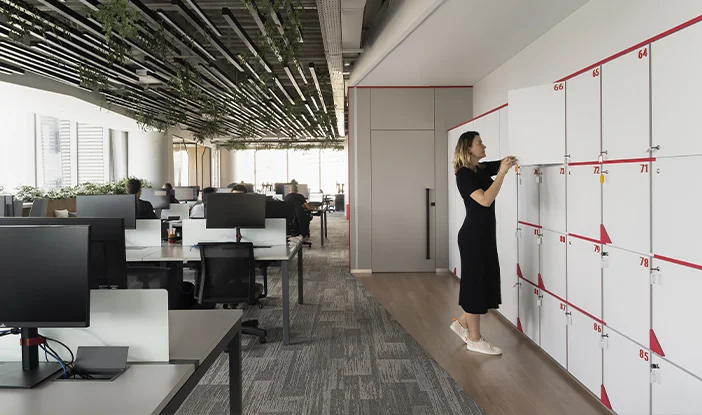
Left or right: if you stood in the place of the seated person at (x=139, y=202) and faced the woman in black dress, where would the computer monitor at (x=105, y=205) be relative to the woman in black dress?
right

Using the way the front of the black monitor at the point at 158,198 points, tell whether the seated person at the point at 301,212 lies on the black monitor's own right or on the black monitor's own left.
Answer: on the black monitor's own left

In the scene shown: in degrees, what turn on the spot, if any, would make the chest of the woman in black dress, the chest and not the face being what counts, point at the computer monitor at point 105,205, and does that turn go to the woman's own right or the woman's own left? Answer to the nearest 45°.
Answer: approximately 180°

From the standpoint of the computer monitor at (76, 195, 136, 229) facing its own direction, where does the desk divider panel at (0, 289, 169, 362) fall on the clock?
The desk divider panel is roughly at 12 o'clock from the computer monitor.

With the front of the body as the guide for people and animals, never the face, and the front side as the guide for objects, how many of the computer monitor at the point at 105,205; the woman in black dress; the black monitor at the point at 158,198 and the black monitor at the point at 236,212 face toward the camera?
3

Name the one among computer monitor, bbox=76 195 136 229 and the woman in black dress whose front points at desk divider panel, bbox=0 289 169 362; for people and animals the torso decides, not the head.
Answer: the computer monitor

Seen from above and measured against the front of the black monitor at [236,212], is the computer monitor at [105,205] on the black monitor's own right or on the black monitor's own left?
on the black monitor's own right

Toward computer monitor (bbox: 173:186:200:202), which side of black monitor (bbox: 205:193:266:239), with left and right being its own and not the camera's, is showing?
back

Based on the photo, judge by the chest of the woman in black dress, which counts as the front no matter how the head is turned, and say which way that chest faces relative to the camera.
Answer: to the viewer's right

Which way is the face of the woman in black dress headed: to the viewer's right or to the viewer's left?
to the viewer's right
